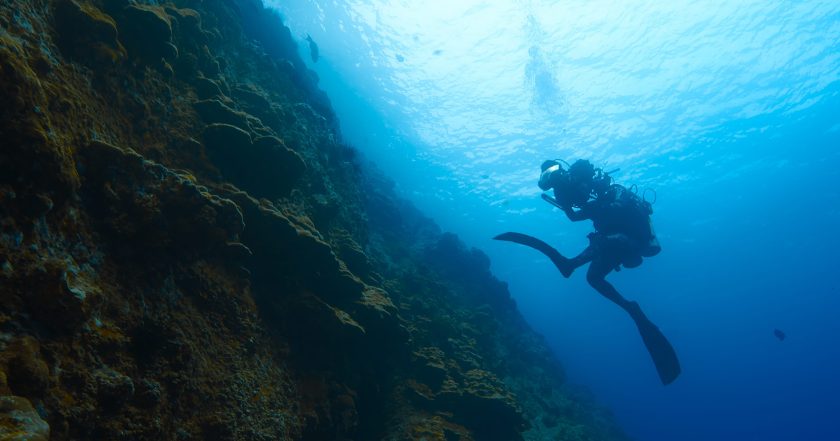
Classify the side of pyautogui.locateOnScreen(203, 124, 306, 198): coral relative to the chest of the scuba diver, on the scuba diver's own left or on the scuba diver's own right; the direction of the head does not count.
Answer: on the scuba diver's own left

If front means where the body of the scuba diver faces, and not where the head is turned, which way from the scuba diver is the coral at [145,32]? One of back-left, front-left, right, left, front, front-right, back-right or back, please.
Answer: front-left

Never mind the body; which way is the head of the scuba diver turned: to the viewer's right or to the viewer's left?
to the viewer's left

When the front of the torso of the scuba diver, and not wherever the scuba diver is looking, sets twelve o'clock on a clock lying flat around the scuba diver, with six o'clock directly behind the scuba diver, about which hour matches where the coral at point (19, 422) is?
The coral is roughly at 10 o'clock from the scuba diver.

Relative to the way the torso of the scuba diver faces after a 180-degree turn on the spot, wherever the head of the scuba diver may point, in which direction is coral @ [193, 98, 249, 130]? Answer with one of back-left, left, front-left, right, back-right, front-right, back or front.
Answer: back-right

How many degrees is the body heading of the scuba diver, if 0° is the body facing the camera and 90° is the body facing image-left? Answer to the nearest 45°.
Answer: approximately 90°
